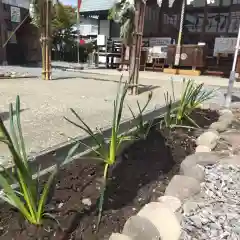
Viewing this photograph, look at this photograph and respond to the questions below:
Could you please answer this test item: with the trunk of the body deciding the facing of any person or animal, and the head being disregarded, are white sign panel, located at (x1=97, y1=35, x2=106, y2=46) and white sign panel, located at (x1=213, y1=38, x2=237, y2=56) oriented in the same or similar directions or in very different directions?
same or similar directions

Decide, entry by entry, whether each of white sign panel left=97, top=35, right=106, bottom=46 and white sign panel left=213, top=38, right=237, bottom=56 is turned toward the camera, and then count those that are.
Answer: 2

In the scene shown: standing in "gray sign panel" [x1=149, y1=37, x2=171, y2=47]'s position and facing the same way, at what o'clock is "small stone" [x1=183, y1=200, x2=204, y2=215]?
The small stone is roughly at 12 o'clock from the gray sign panel.

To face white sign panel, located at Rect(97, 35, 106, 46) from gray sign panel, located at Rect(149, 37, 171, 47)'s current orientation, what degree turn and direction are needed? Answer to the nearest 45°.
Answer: approximately 90° to its right

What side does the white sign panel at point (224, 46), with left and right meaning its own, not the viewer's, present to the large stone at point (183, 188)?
front

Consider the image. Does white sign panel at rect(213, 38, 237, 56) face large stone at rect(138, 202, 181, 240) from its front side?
yes

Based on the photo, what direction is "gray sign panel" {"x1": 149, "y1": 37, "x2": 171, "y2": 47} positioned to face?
toward the camera

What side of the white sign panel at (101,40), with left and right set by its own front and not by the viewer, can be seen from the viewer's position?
front

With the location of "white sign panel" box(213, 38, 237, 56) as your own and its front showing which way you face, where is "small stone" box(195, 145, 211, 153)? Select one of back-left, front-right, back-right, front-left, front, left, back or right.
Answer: front

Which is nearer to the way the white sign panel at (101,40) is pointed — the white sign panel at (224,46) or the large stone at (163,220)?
the large stone

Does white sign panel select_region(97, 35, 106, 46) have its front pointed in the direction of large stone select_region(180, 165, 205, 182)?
yes

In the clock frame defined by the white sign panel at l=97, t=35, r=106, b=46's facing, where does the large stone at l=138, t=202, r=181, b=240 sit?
The large stone is roughly at 12 o'clock from the white sign panel.

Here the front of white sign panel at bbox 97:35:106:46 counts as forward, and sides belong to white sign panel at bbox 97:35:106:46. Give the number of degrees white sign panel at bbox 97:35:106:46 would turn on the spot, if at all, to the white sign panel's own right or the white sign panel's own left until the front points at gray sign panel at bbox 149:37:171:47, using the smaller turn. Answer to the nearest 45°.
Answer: approximately 45° to the white sign panel's own left

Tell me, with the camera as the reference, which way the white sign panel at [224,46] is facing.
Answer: facing the viewer

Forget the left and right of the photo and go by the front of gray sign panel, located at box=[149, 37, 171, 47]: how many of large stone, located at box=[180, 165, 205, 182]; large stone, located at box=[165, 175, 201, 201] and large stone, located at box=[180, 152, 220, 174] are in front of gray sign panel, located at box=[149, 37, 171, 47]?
3

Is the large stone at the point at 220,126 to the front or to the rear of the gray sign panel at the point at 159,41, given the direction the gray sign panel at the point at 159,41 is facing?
to the front

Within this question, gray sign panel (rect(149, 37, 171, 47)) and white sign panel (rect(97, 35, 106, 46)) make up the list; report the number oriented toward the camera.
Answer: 2
